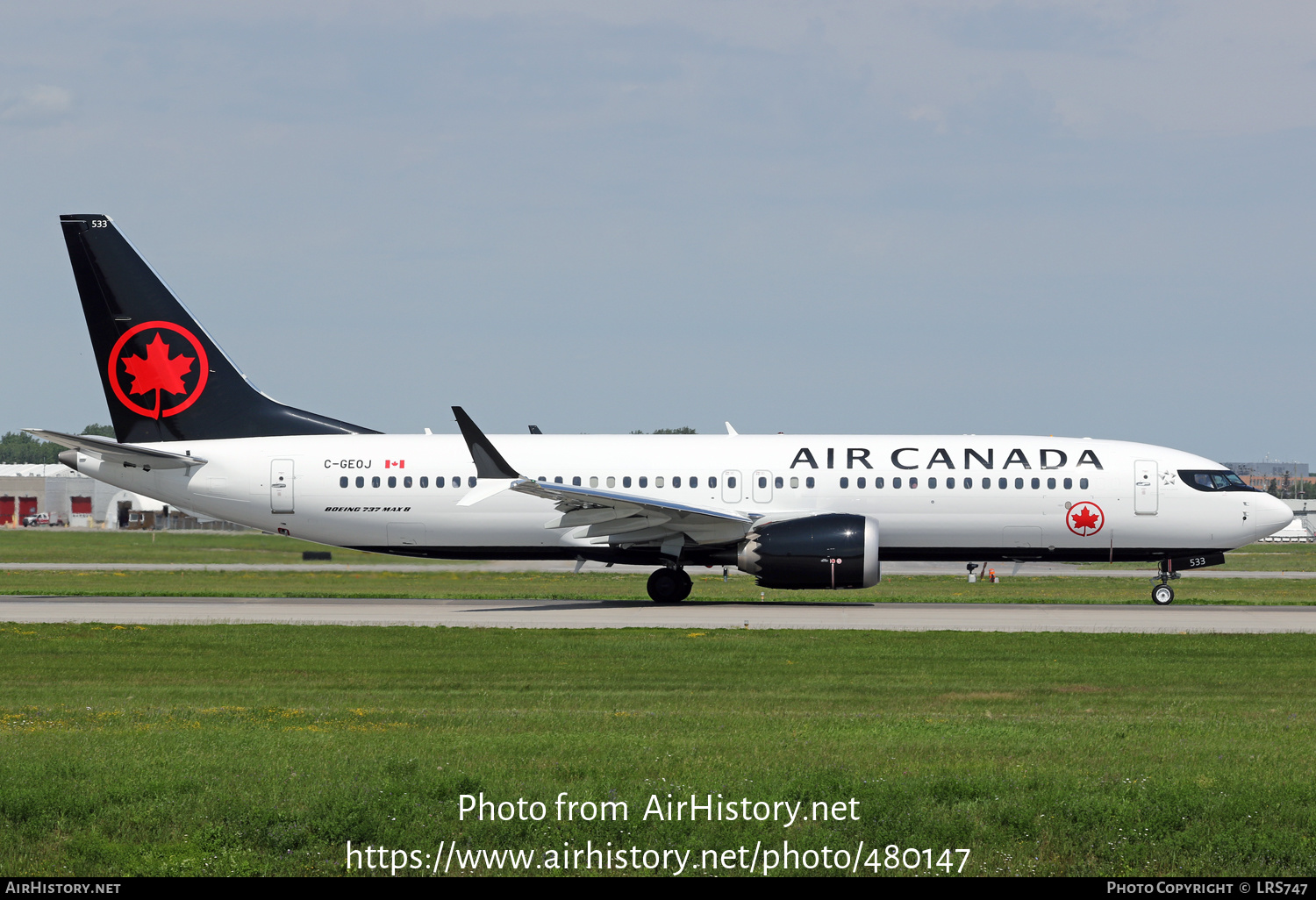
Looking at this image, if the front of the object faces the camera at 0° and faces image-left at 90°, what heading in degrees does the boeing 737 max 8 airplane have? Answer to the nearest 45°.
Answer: approximately 270°
